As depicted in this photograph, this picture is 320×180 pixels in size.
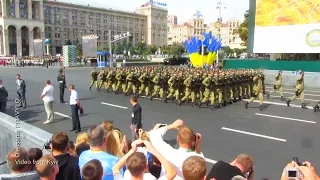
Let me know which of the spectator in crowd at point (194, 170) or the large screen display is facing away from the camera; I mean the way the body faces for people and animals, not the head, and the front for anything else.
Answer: the spectator in crowd

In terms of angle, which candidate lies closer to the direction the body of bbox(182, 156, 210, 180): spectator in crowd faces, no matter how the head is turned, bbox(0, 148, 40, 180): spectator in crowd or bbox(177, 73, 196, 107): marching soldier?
the marching soldier

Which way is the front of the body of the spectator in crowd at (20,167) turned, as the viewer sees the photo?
away from the camera

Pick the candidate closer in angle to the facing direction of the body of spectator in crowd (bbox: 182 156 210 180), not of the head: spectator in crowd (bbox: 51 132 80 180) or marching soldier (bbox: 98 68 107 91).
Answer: the marching soldier

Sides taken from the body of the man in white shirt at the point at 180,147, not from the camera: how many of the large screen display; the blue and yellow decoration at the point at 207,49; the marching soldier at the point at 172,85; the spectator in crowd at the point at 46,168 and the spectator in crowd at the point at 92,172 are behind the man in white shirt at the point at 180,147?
2

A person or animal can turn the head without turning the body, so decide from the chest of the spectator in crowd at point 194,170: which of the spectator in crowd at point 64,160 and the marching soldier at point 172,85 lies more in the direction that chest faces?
the marching soldier

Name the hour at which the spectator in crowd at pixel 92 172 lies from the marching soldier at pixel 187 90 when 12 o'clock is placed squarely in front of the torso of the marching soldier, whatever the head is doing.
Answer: The spectator in crowd is roughly at 3 o'clock from the marching soldier.

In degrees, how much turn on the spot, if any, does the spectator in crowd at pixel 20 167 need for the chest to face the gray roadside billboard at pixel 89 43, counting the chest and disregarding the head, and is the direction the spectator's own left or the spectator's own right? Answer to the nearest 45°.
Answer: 0° — they already face it

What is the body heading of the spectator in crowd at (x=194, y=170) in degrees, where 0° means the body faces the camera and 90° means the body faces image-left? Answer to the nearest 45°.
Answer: approximately 180°

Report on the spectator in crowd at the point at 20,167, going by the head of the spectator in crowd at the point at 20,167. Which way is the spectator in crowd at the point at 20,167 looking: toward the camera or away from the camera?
away from the camera

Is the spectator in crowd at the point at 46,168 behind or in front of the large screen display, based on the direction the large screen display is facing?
in front

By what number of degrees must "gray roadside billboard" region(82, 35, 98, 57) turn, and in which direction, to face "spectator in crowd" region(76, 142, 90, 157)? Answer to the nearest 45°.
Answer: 0° — it already faces them

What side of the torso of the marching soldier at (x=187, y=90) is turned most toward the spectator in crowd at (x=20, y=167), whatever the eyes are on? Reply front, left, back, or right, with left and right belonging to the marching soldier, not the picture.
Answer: right

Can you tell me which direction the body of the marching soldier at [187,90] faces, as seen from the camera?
to the viewer's right

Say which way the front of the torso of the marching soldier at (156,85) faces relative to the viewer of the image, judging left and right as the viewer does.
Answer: facing to the right of the viewer

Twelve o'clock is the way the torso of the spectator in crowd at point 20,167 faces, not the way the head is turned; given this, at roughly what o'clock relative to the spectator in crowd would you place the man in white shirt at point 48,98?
The man in white shirt is roughly at 12 o'clock from the spectator in crowd.

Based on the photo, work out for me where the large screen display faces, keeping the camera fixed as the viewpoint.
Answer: facing the viewer

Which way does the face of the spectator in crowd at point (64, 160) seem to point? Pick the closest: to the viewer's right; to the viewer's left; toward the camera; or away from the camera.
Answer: away from the camera
